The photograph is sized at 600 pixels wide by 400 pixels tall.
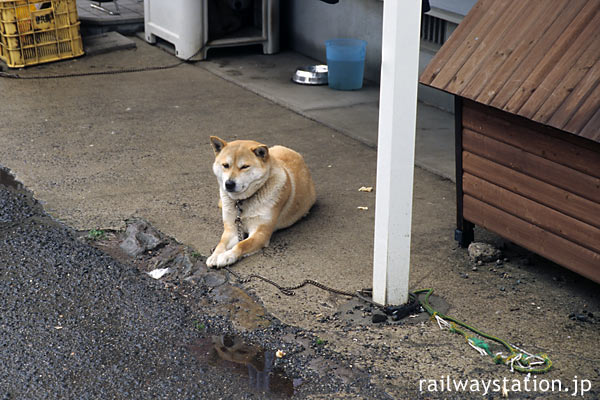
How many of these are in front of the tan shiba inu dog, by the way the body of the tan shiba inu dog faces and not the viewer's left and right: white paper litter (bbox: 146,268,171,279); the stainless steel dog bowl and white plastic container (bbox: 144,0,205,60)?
1

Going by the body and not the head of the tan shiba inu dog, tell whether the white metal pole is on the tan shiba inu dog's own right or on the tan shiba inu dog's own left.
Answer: on the tan shiba inu dog's own left

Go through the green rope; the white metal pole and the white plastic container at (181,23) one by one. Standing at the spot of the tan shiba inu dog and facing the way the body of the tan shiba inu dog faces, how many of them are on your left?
2

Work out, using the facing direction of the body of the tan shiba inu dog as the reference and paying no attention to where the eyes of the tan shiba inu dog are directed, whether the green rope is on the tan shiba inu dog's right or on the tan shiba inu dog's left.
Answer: on the tan shiba inu dog's left

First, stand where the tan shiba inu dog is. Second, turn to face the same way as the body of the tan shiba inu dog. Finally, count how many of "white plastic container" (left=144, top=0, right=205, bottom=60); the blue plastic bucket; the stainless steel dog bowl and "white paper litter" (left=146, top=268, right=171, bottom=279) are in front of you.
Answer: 1

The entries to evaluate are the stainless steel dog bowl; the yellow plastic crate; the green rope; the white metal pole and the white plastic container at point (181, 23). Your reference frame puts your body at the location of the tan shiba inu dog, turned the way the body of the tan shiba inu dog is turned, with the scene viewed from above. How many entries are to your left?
2

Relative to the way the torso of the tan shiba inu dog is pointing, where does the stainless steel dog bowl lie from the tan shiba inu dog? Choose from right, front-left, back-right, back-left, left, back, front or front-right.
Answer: back-right

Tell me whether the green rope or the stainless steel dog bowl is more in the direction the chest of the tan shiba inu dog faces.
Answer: the green rope

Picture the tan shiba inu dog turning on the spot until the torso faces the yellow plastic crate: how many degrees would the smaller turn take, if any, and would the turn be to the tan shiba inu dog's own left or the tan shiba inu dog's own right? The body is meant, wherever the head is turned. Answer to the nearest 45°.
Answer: approximately 90° to the tan shiba inu dog's own right

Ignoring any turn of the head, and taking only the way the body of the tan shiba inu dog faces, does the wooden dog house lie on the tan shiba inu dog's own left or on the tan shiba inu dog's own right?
on the tan shiba inu dog's own left

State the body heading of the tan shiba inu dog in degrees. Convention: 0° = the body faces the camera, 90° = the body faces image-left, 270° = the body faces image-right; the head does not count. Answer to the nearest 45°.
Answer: approximately 45°

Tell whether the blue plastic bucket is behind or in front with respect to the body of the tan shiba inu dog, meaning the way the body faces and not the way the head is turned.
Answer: behind

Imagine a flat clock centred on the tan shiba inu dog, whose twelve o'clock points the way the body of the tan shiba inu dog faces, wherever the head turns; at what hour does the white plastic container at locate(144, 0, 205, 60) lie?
The white plastic container is roughly at 4 o'clock from the tan shiba inu dog.
